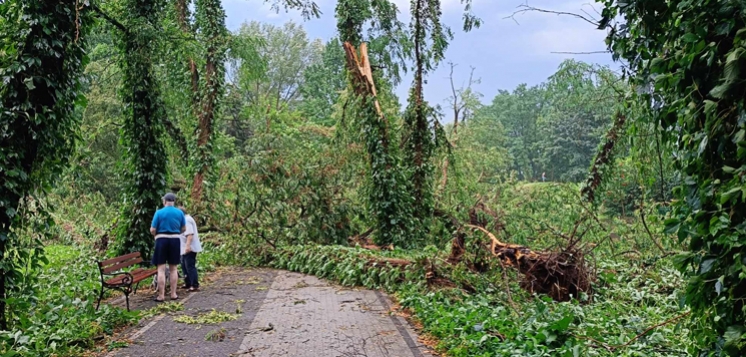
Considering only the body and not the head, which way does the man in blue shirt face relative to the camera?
away from the camera

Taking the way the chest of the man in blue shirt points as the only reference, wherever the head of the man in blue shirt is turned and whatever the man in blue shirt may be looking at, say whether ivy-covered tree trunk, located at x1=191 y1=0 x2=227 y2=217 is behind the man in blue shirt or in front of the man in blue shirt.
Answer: in front

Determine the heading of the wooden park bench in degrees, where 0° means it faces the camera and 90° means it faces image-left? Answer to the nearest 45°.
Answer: approximately 315°

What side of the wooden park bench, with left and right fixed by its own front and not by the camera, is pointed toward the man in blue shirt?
front

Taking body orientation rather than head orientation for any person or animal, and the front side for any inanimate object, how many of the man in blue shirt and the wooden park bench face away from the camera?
1

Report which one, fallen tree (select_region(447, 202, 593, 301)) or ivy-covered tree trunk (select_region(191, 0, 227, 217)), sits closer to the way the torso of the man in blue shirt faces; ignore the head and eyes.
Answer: the ivy-covered tree trunk

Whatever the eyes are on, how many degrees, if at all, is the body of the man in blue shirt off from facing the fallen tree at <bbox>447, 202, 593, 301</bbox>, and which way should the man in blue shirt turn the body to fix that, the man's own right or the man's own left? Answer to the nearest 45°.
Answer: approximately 90° to the man's own right

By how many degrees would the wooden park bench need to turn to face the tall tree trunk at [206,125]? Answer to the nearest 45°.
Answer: approximately 135° to its left

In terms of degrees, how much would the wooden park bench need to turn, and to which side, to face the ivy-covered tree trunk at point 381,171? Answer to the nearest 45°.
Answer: approximately 90° to its left

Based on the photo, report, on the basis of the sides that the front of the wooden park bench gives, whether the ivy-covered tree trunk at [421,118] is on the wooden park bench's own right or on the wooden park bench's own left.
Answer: on the wooden park bench's own left

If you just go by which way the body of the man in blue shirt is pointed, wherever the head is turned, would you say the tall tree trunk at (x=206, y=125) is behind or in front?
in front

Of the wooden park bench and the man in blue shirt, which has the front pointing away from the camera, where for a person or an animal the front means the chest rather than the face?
the man in blue shirt
